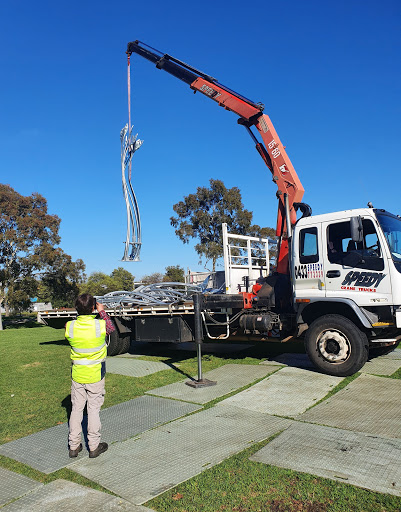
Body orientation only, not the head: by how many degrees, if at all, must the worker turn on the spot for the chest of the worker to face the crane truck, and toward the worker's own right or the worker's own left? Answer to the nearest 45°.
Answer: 0° — they already face it

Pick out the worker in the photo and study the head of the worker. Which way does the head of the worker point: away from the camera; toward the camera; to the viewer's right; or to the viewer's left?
away from the camera

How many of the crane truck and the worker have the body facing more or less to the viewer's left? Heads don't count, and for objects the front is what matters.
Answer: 0

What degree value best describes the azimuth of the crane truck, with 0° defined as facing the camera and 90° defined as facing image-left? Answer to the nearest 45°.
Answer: approximately 315°

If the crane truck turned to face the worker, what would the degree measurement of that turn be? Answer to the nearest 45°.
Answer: approximately 90° to its right

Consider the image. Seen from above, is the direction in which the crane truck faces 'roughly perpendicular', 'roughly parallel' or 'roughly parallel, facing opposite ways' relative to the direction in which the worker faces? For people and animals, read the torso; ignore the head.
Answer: roughly perpendicular

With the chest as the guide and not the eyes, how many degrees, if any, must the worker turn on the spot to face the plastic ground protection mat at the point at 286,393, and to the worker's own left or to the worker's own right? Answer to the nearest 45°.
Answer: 0° — they already face it

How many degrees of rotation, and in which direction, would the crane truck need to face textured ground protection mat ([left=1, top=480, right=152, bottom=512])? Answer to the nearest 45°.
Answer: approximately 90° to its right

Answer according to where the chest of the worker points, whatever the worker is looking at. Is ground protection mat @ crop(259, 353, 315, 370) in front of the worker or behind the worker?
in front

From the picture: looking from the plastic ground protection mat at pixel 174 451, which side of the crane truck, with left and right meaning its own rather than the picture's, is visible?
right

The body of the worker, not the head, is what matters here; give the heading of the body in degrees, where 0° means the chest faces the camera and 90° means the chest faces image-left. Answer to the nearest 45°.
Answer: approximately 225°

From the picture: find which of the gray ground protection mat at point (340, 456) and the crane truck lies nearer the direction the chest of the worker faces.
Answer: the crane truck
